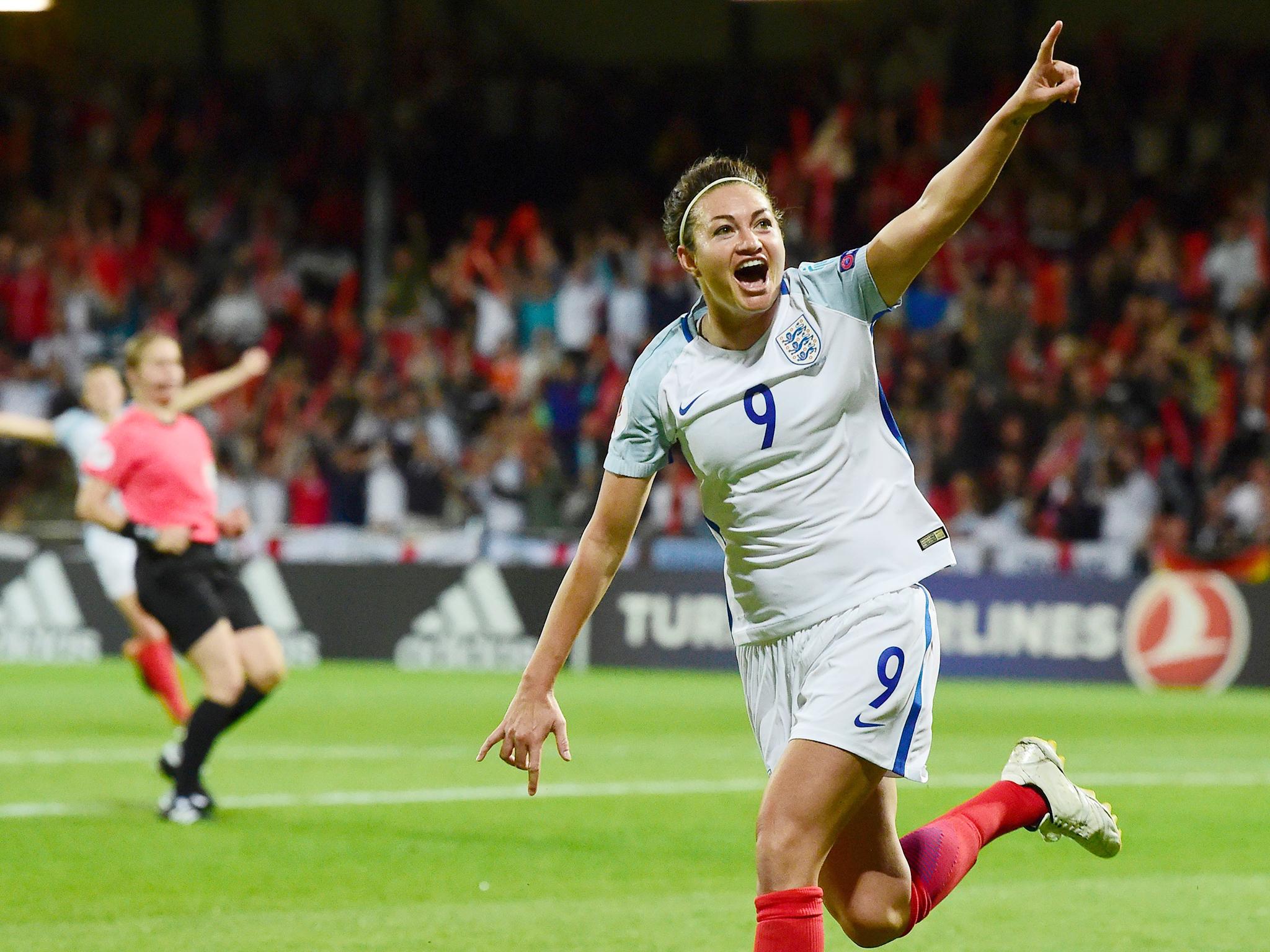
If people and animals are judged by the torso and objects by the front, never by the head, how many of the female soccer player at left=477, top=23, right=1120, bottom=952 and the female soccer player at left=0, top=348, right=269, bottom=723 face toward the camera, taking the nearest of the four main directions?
2

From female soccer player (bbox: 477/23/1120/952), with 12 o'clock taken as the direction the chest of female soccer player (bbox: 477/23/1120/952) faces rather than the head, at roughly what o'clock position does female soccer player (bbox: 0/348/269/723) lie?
female soccer player (bbox: 0/348/269/723) is roughly at 5 o'clock from female soccer player (bbox: 477/23/1120/952).

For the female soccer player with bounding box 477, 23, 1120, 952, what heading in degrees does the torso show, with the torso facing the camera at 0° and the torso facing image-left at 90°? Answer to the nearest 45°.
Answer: approximately 0°

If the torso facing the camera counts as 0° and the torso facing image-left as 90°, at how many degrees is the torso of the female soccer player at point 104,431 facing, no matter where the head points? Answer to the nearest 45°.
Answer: approximately 0°

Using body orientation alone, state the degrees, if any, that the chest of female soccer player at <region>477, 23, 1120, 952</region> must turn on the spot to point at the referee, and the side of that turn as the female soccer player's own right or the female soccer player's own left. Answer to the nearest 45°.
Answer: approximately 135° to the female soccer player's own right

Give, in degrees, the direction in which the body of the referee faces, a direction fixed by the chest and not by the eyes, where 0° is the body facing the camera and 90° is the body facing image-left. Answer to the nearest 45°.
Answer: approximately 315°

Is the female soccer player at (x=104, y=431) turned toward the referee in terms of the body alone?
yes

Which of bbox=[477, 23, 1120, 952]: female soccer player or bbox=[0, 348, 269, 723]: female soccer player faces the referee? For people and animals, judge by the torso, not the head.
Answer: bbox=[0, 348, 269, 723]: female soccer player
